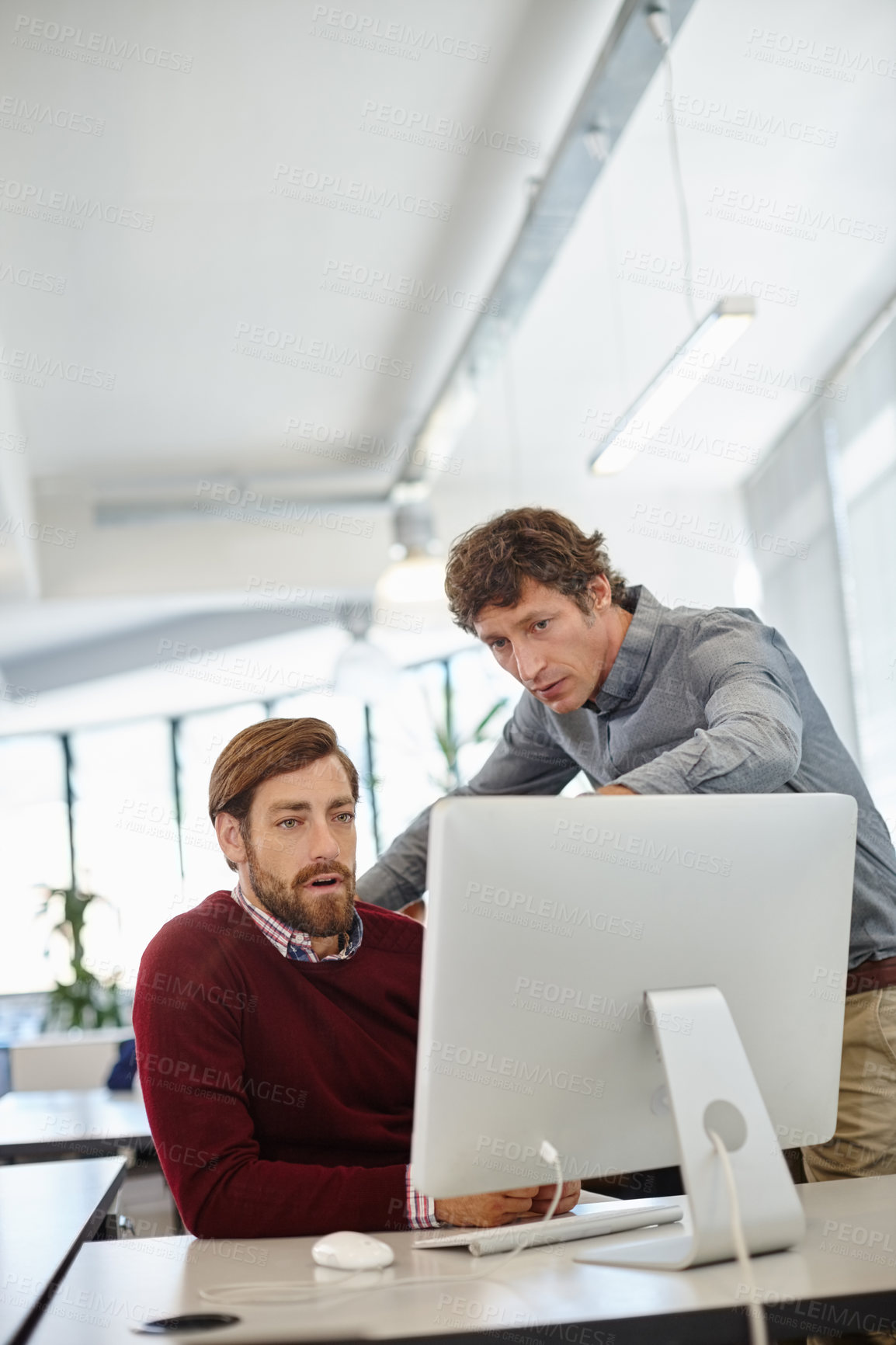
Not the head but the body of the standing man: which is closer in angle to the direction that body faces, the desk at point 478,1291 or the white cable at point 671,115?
the desk

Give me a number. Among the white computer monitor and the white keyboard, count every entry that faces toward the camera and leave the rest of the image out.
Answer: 0

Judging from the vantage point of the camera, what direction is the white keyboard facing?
facing away from the viewer and to the left of the viewer

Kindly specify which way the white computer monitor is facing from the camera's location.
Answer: facing away from the viewer and to the left of the viewer

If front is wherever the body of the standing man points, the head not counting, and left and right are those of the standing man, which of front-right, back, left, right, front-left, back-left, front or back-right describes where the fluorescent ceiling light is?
back-right

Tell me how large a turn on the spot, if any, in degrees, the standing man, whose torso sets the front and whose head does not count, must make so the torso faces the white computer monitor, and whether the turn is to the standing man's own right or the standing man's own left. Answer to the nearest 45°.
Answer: approximately 45° to the standing man's own left

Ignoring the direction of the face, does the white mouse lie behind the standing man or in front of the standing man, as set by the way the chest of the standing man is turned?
in front

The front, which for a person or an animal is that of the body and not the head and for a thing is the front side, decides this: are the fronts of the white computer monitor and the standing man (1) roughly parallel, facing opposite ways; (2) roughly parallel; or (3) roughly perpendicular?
roughly perpendicular

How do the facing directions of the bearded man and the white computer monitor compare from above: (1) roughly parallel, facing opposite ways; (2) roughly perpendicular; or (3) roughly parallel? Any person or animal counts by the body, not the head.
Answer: roughly parallel, facing opposite ways

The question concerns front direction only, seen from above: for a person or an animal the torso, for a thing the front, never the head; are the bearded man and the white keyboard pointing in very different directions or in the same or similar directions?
very different directions

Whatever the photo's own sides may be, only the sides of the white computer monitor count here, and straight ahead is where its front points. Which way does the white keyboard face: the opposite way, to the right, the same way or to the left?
the same way

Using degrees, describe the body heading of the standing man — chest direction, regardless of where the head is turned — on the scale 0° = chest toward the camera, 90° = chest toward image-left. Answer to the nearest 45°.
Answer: approximately 45°

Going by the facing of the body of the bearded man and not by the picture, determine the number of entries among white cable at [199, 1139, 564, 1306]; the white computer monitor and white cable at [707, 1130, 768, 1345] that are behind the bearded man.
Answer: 0

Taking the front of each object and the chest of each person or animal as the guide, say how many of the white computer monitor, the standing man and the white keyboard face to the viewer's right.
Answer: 0

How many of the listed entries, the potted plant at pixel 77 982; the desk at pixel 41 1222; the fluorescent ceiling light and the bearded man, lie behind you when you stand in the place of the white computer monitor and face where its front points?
0

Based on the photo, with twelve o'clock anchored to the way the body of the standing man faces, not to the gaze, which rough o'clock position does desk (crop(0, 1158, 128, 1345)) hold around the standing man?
The desk is roughly at 1 o'clock from the standing man.

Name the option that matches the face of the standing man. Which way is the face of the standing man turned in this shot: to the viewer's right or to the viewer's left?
to the viewer's left

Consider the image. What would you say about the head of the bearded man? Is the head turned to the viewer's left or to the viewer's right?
to the viewer's right
